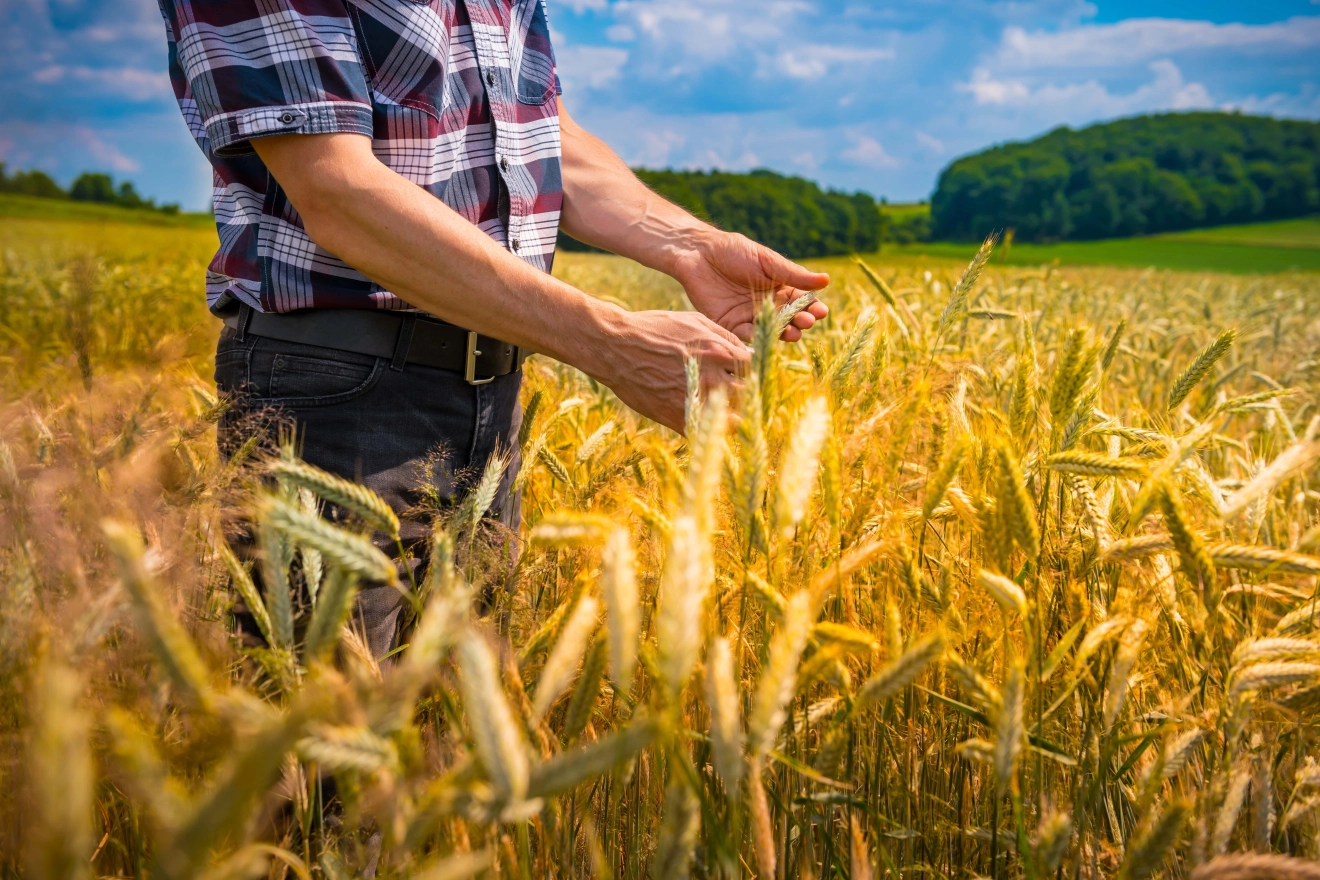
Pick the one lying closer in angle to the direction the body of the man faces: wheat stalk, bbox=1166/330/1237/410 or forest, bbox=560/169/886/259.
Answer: the wheat stalk

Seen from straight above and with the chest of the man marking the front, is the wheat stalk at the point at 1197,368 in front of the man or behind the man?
in front

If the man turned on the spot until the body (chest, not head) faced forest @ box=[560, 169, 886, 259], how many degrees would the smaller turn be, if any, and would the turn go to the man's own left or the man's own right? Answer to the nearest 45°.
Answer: approximately 135° to the man's own left

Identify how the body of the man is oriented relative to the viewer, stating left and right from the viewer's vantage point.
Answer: facing the viewer and to the right of the viewer
